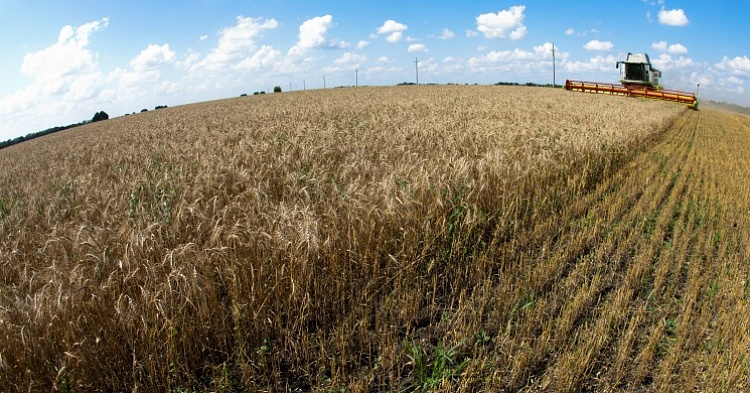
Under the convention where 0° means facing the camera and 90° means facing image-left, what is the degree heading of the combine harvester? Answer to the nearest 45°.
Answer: approximately 0°
